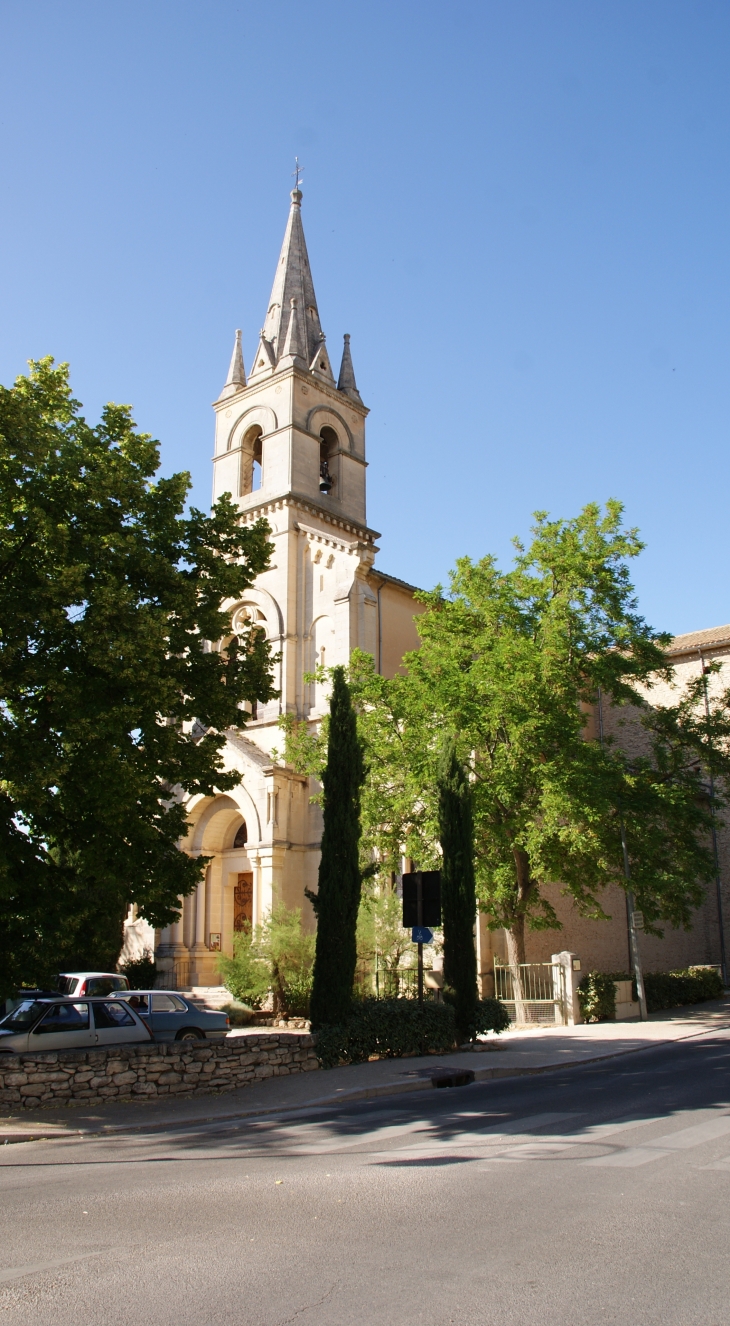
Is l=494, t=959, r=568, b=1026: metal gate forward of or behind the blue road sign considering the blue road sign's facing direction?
behind

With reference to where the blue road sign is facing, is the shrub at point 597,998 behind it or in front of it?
behind

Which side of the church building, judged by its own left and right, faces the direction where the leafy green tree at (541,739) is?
left

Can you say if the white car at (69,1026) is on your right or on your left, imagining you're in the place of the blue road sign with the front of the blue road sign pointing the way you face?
on your right

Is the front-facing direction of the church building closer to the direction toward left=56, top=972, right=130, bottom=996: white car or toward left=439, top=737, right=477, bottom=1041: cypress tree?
the white car
